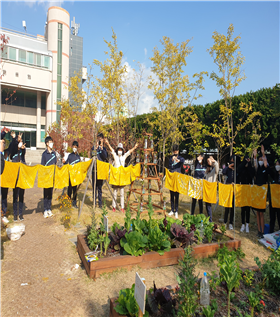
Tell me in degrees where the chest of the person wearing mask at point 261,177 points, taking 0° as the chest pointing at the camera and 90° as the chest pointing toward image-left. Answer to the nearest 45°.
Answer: approximately 0°

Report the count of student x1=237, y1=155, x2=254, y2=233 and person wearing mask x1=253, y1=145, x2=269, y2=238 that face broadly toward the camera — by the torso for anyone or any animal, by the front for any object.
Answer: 2

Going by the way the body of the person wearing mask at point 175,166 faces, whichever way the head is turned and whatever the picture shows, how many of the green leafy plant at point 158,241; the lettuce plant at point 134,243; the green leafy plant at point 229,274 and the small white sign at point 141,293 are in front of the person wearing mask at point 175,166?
4

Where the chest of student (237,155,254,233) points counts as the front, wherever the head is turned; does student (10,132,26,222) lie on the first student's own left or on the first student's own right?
on the first student's own right

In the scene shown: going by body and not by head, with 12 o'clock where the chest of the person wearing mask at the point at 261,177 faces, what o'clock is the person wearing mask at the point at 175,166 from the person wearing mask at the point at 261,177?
the person wearing mask at the point at 175,166 is roughly at 3 o'clock from the person wearing mask at the point at 261,177.

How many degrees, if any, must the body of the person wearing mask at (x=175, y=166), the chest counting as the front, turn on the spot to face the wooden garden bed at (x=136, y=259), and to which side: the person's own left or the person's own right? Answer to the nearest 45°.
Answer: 0° — they already face it
